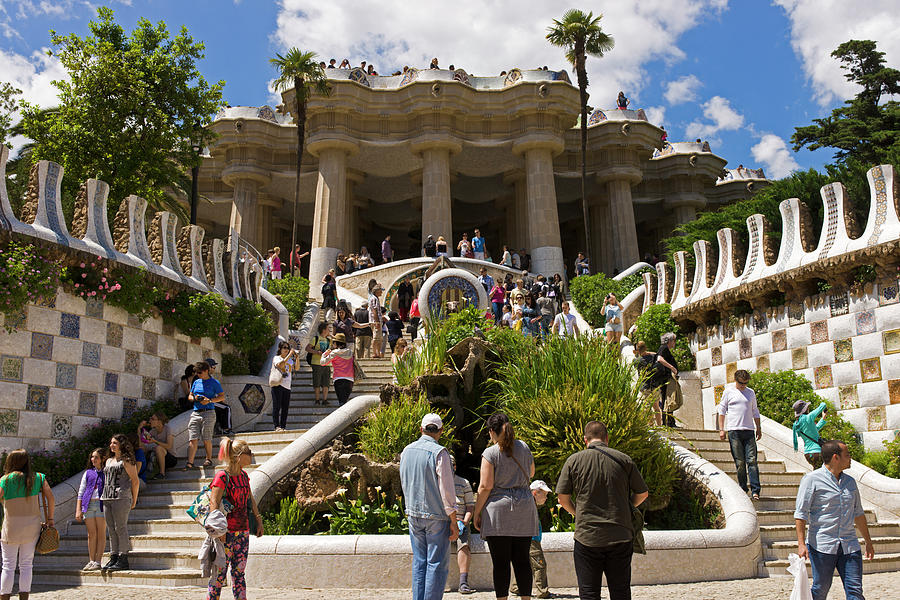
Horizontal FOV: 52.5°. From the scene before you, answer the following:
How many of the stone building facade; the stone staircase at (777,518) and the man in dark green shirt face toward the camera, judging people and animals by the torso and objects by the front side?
2

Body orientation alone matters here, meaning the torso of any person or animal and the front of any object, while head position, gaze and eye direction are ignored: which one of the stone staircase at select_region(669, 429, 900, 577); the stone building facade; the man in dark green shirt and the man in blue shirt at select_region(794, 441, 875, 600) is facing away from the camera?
the man in dark green shirt

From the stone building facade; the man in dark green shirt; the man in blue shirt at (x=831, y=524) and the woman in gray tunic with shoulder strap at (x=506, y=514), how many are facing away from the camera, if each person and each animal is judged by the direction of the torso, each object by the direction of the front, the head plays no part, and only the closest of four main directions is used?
2

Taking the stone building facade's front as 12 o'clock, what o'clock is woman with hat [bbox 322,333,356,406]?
The woman with hat is roughly at 12 o'clock from the stone building facade.

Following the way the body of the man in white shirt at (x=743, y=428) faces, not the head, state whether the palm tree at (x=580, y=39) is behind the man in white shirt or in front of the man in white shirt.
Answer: behind

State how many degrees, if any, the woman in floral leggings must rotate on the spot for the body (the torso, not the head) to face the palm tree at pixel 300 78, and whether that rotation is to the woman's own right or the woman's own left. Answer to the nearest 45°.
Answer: approximately 135° to the woman's own left

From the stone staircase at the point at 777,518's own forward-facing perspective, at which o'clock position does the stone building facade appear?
The stone building facade is roughly at 5 o'clock from the stone staircase.

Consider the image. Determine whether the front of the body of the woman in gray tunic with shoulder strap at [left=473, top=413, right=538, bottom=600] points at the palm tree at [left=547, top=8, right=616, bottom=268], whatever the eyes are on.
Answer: yes

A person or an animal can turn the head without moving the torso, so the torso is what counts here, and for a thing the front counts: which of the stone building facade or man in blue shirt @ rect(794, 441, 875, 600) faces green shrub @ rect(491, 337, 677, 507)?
the stone building facade

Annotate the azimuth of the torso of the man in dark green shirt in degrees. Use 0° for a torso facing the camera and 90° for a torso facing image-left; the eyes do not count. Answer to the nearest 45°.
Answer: approximately 180°

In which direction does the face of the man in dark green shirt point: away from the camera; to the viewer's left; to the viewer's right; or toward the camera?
away from the camera

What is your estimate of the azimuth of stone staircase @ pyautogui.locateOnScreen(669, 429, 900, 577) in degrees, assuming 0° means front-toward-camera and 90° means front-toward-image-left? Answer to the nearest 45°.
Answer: approximately 0°
